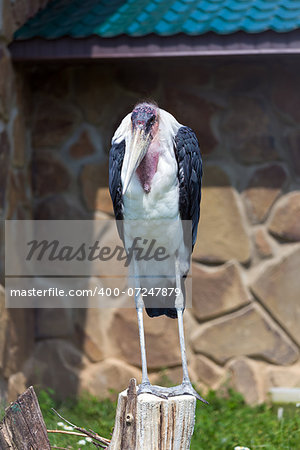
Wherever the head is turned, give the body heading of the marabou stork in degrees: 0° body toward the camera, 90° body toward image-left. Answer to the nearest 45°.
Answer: approximately 0°

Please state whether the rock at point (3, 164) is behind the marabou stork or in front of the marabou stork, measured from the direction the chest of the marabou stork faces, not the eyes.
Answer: behind

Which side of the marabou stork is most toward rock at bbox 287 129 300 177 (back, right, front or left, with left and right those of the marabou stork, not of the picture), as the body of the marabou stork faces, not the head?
back

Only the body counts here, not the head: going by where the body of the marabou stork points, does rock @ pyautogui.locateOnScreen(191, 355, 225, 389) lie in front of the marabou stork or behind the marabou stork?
behind

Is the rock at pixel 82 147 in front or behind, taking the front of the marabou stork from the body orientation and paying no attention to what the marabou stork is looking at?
behind

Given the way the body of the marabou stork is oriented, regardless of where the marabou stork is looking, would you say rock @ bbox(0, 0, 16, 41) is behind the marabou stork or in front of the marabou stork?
behind

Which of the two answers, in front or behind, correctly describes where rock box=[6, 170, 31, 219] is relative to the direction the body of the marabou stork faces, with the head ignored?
behind

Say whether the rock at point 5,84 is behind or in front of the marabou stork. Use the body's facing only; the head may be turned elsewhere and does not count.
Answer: behind
